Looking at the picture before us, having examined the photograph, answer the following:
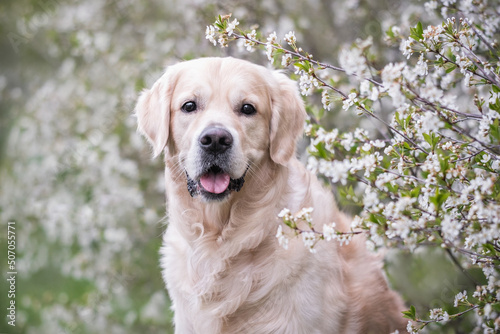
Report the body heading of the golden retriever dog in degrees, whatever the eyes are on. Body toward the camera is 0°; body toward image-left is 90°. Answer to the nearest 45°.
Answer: approximately 45°

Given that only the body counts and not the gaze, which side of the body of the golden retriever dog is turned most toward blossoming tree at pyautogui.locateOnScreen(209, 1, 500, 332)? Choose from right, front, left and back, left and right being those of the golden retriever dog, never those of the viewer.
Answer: left
